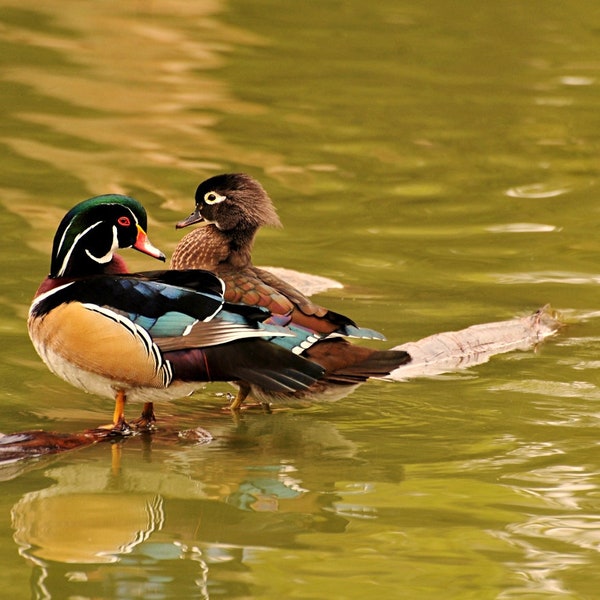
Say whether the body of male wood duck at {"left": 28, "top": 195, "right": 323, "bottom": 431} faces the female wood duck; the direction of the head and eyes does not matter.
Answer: no

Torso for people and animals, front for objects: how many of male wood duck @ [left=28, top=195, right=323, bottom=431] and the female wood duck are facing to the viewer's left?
2

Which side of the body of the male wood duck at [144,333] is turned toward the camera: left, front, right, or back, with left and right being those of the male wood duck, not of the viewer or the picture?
left

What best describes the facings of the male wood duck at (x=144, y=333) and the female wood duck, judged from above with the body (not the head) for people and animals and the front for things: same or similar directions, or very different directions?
same or similar directions

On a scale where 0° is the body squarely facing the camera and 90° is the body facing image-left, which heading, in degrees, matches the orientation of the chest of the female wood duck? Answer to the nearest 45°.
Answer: approximately 90°
